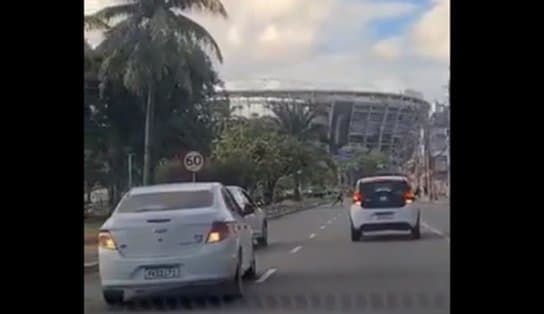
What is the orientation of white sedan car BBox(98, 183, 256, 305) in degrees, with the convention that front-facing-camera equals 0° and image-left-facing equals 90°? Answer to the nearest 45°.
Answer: approximately 180°

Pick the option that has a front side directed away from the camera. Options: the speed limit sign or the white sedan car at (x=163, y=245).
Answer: the white sedan car

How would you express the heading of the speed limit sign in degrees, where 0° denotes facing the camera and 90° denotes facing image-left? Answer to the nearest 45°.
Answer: approximately 0°

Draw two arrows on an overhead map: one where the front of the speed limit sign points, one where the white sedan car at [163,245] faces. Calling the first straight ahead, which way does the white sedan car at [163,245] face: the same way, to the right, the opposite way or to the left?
the opposite way

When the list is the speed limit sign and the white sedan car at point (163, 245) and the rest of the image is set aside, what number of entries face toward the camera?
1
